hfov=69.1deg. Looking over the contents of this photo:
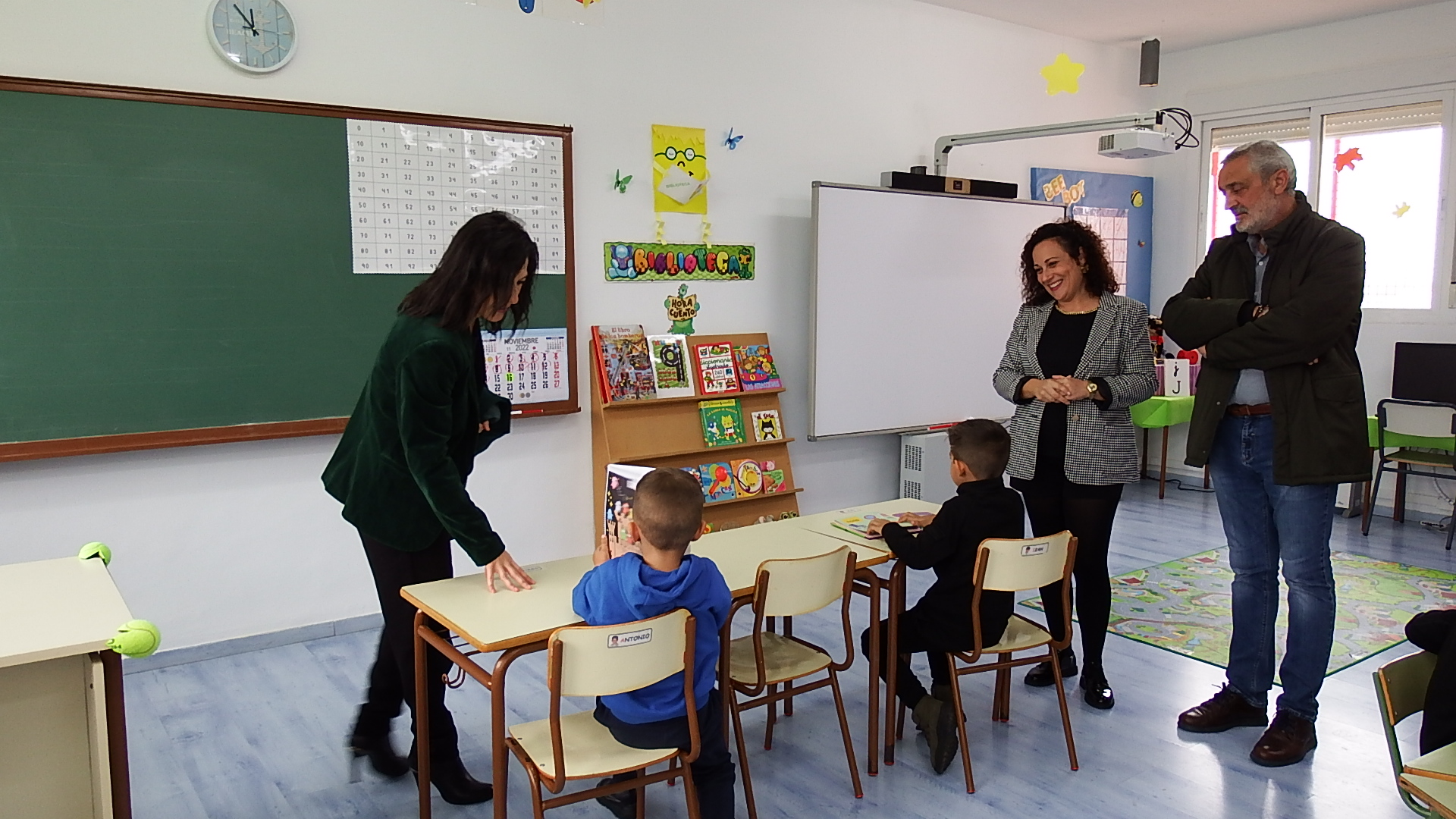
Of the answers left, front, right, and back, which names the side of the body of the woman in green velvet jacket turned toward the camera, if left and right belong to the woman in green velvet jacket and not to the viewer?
right

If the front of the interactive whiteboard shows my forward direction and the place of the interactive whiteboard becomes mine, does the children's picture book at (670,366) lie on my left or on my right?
on my right

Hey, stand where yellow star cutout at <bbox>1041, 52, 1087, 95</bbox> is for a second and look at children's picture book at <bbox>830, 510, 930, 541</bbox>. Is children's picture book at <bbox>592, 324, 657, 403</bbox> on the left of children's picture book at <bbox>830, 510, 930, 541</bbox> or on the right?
right

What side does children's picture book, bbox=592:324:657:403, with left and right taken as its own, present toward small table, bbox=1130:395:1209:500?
left

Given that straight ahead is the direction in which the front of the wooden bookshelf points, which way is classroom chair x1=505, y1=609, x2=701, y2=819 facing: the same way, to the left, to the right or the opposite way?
the opposite way

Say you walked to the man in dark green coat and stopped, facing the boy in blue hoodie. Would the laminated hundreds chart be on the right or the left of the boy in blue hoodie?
right

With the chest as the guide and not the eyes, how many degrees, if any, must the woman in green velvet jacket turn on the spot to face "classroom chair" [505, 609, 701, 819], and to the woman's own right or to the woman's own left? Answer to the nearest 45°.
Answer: approximately 45° to the woman's own right

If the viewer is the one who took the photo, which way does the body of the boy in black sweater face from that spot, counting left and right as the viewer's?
facing away from the viewer and to the left of the viewer

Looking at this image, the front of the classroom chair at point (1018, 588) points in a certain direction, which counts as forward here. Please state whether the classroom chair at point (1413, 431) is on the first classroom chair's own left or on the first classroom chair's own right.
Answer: on the first classroom chair's own right

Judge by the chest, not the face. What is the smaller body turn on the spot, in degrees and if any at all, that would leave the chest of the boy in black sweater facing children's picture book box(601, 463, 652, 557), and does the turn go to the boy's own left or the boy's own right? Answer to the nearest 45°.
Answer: approximately 90° to the boy's own left

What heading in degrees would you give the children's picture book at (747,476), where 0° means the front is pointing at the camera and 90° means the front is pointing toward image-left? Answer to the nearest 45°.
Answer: approximately 315°

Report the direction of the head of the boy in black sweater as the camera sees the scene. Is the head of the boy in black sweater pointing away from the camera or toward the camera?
away from the camera

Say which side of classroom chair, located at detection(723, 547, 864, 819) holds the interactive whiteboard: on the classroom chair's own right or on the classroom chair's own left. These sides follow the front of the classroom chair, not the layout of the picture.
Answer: on the classroom chair's own right
